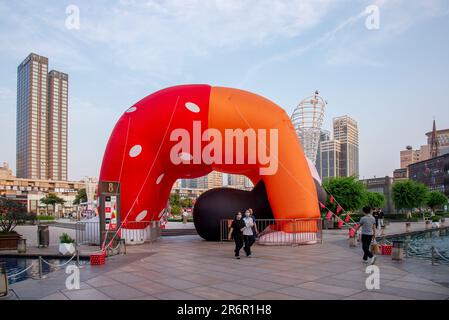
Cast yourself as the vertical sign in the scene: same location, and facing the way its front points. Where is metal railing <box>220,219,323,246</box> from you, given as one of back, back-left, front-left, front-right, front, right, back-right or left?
left

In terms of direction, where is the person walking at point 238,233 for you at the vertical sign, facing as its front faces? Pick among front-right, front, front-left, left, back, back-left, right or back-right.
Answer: front-left

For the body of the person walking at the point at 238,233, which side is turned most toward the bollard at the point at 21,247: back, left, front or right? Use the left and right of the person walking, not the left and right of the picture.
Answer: right

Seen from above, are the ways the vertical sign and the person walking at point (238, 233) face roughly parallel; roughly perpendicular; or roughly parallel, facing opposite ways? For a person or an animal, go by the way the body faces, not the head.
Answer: roughly parallel

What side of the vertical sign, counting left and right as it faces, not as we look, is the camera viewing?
front

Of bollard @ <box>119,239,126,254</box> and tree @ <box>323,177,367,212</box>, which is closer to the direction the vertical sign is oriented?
the bollard

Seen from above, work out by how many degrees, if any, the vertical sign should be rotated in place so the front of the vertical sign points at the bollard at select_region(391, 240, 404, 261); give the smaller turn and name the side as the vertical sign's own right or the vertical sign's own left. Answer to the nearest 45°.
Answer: approximately 45° to the vertical sign's own left

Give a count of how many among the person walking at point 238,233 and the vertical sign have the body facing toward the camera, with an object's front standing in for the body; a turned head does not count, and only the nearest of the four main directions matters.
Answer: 2

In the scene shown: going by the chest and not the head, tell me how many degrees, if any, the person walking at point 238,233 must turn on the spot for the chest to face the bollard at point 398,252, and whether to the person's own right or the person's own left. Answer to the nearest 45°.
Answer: approximately 90° to the person's own left

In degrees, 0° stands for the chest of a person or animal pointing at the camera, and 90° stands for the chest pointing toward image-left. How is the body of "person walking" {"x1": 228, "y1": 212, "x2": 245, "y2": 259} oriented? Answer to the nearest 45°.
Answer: approximately 0°
